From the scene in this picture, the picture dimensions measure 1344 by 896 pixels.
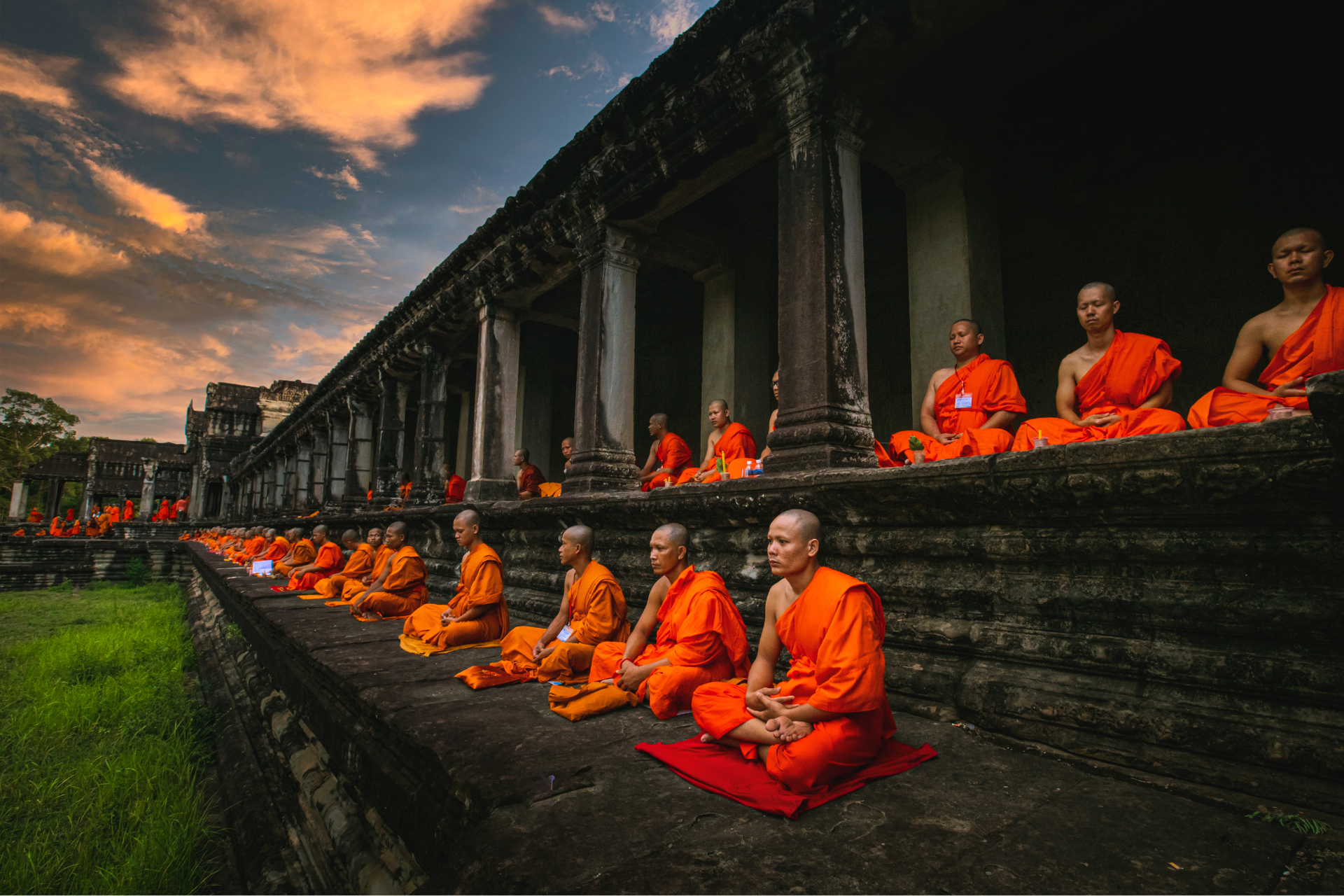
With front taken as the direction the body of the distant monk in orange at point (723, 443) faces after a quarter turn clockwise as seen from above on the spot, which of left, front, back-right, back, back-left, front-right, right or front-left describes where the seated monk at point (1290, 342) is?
back

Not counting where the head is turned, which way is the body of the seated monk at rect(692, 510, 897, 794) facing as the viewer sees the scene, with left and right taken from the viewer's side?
facing the viewer and to the left of the viewer

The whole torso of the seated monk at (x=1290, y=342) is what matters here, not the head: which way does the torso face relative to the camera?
toward the camera

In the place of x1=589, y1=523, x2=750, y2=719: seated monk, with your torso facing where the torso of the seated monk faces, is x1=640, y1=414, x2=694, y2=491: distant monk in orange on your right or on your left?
on your right

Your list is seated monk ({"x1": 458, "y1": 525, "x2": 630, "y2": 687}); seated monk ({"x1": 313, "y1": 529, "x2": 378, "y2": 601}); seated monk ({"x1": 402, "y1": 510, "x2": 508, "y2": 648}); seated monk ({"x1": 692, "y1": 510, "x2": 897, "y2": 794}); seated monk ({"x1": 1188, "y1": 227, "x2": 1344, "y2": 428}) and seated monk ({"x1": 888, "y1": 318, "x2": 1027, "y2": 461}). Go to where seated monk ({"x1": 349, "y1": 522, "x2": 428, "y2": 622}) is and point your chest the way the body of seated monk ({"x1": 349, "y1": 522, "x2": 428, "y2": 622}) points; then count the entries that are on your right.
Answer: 1

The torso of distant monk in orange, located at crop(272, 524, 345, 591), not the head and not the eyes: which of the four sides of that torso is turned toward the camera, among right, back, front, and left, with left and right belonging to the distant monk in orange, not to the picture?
left

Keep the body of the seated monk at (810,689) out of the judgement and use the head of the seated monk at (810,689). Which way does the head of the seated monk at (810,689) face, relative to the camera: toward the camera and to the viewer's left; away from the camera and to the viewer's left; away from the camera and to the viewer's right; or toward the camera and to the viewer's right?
toward the camera and to the viewer's left

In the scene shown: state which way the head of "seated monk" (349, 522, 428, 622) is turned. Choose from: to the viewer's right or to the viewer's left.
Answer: to the viewer's left

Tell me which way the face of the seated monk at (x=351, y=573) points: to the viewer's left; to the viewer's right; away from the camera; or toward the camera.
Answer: to the viewer's left

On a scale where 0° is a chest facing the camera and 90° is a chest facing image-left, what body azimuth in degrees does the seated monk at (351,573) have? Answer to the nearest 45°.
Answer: approximately 90°

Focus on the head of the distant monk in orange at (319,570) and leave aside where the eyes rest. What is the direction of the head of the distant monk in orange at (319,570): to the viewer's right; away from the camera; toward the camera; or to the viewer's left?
to the viewer's left

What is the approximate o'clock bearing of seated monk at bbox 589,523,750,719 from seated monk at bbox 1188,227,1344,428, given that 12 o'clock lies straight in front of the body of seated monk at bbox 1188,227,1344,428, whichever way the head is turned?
seated monk at bbox 589,523,750,719 is roughly at 2 o'clock from seated monk at bbox 1188,227,1344,428.

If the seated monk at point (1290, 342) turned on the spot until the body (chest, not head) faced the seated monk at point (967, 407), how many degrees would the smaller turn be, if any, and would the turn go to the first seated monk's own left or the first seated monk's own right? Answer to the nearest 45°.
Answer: approximately 90° to the first seated monk's own right

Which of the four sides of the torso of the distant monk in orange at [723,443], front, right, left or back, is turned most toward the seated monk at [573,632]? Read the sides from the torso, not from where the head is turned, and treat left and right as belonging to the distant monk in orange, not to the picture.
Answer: front

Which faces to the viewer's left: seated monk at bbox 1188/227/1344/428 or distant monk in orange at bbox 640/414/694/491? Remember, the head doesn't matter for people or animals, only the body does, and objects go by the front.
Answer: the distant monk in orange

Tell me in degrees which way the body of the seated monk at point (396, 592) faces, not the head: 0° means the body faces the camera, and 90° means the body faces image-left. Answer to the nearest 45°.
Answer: approximately 90°

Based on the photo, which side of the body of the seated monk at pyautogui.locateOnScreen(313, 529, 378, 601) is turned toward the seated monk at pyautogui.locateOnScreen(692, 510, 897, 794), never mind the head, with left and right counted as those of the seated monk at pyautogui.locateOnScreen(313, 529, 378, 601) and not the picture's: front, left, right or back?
left

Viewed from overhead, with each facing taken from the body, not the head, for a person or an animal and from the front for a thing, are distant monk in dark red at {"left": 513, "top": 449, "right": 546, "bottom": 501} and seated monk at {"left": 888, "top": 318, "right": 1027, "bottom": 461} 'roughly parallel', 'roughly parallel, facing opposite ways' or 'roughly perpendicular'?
roughly parallel

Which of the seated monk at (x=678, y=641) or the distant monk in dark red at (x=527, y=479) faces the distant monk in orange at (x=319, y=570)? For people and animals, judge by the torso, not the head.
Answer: the distant monk in dark red at (x=527, y=479)
